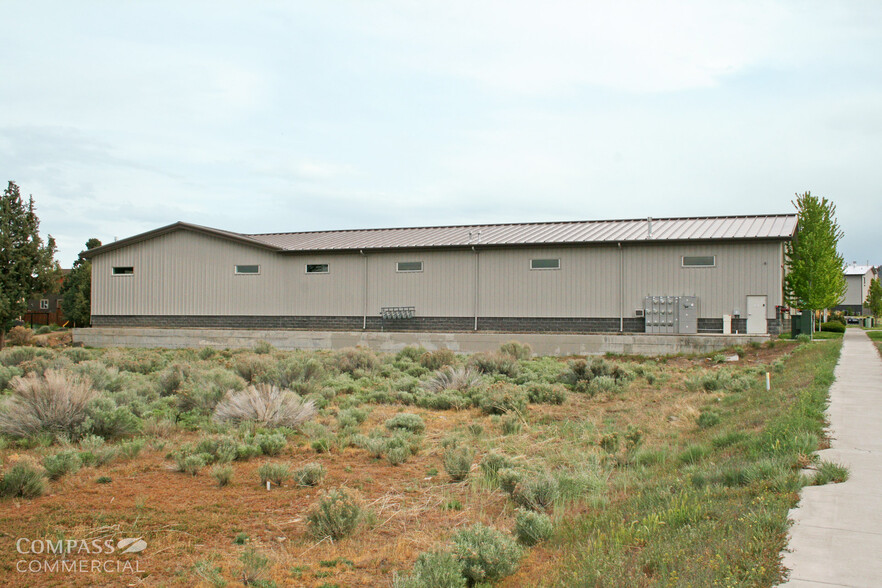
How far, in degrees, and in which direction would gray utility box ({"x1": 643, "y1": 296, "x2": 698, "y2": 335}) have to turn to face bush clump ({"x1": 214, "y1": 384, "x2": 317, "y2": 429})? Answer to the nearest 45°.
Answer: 0° — it already faces it

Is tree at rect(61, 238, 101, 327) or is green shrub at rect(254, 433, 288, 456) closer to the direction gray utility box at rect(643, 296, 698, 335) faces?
the green shrub

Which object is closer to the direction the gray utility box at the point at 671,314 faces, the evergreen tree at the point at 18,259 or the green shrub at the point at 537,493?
the green shrub

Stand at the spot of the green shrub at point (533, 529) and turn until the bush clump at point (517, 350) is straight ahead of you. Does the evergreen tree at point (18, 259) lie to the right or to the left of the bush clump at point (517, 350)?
left

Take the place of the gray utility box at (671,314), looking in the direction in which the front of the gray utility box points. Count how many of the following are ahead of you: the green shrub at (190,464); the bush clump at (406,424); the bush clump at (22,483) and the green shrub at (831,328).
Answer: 3

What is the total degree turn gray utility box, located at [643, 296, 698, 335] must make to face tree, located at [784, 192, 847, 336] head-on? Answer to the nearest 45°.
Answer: approximately 135° to its left

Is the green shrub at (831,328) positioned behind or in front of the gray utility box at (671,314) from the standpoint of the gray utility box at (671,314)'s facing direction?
behind

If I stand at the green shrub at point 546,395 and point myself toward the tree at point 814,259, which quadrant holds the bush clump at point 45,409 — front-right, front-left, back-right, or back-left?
back-left

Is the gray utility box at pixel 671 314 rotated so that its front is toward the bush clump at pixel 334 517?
yes

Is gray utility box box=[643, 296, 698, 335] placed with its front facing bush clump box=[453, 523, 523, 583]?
yes

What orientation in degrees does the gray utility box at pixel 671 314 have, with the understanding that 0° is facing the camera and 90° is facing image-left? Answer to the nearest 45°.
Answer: approximately 0°

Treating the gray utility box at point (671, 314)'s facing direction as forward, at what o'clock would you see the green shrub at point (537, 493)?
The green shrub is roughly at 12 o'clock from the gray utility box.

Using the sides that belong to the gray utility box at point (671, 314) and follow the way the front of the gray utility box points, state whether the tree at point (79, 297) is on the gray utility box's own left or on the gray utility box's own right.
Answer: on the gray utility box's own right

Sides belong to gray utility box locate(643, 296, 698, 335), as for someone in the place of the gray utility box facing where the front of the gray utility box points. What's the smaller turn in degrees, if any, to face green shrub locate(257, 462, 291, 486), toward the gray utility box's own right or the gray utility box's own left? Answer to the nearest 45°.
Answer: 0° — it already faces it
